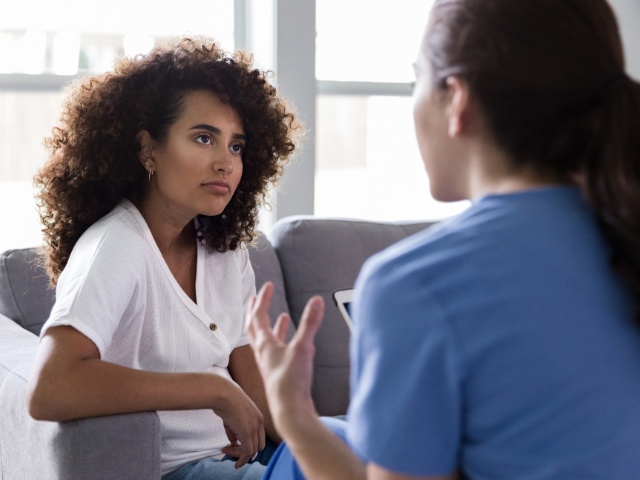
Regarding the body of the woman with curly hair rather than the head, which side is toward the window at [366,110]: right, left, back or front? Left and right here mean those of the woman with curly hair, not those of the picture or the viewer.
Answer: left

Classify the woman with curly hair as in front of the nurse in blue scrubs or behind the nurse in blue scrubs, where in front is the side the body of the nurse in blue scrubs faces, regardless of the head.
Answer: in front

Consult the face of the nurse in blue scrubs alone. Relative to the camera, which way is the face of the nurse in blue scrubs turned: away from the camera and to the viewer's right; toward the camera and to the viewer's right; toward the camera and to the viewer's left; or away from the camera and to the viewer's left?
away from the camera and to the viewer's left

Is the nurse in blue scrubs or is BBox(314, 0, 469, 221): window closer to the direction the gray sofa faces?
the nurse in blue scrubs

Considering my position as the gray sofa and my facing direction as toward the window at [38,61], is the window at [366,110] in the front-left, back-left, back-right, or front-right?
front-right

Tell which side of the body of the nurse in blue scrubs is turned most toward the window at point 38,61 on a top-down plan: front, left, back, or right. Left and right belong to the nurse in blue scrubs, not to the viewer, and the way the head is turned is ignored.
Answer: front

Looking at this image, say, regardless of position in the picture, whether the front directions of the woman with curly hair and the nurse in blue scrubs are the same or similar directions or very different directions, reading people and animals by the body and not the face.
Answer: very different directions

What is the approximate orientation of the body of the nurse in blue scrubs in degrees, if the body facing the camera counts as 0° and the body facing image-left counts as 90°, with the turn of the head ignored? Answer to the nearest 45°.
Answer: approximately 135°

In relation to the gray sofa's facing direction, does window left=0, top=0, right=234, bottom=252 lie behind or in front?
behind

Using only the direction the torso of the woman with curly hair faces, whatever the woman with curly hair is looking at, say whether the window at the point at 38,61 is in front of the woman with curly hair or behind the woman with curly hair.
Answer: behind

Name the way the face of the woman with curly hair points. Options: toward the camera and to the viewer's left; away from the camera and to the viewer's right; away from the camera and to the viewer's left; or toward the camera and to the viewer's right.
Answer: toward the camera and to the viewer's right

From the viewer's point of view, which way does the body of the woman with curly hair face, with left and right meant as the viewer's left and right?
facing the viewer and to the right of the viewer

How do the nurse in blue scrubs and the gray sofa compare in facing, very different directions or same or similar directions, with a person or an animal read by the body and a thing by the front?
very different directions
